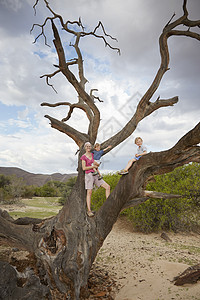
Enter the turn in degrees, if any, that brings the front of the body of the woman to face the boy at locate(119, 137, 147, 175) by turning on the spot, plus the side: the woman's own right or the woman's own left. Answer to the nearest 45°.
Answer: approximately 45° to the woman's own left

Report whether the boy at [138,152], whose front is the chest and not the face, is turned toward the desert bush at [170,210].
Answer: no

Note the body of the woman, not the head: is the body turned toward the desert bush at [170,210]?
no

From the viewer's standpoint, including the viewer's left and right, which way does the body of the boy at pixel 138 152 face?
facing the viewer and to the left of the viewer

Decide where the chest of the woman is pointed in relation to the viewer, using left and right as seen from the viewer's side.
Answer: facing the viewer and to the right of the viewer

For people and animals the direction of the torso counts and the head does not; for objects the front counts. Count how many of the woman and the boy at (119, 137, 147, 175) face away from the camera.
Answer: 0

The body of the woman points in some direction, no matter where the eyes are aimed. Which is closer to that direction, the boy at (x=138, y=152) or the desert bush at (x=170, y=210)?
the boy
